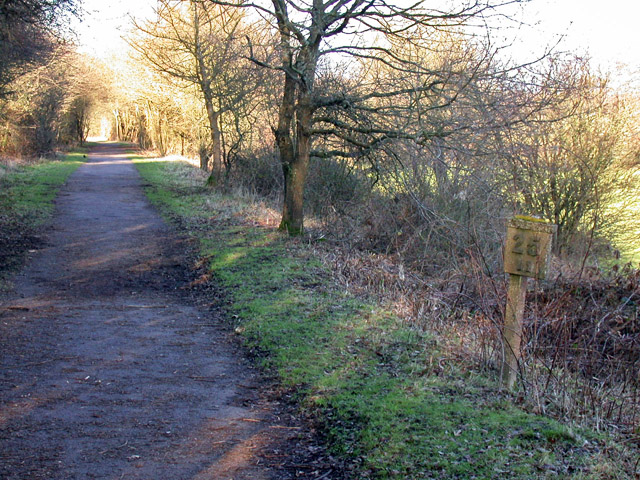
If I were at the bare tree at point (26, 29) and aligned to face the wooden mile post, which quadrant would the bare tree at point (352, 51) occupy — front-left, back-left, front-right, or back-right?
front-left

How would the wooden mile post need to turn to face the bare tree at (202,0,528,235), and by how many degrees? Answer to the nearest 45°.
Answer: approximately 135° to its right

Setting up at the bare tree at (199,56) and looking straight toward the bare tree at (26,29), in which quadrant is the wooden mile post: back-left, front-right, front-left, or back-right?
front-left

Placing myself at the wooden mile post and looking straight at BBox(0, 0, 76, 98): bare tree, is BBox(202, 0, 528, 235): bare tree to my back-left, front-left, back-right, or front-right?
front-right

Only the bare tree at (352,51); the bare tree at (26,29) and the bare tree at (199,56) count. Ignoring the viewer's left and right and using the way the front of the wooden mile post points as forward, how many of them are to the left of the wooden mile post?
0

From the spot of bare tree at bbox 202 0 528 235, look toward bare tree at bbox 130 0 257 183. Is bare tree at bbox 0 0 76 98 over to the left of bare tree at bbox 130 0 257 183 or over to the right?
left

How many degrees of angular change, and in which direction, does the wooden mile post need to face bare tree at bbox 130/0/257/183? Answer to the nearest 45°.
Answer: approximately 135° to its right

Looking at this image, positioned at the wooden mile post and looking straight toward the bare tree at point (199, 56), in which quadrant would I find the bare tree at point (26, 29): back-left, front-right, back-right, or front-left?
front-left

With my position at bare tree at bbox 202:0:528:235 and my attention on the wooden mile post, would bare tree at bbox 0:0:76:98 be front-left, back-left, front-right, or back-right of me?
back-right

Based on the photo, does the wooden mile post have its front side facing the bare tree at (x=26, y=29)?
no

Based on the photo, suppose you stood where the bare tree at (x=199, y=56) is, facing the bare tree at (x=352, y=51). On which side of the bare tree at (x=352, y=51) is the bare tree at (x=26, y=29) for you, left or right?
right

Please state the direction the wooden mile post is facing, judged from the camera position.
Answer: facing the viewer
